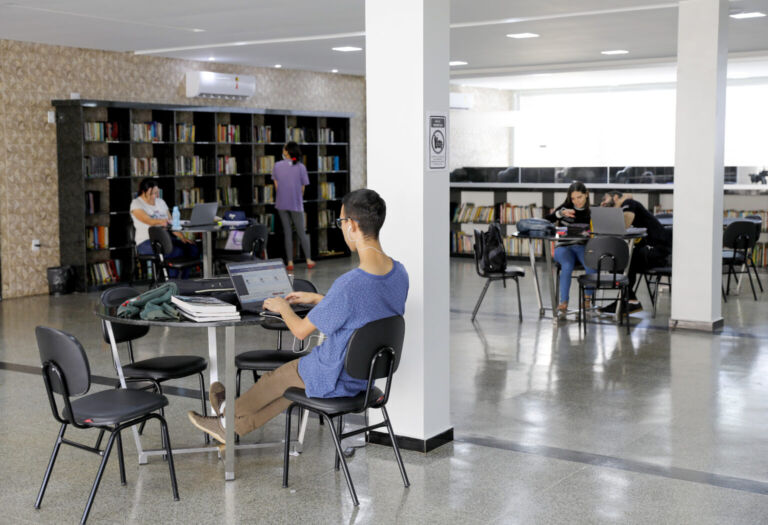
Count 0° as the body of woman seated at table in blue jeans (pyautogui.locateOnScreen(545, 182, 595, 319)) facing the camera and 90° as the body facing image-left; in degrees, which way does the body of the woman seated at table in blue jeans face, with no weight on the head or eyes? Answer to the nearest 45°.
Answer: approximately 0°

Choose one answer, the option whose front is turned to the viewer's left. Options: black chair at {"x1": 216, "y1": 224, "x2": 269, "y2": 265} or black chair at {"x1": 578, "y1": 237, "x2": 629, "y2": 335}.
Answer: black chair at {"x1": 216, "y1": 224, "x2": 269, "y2": 265}

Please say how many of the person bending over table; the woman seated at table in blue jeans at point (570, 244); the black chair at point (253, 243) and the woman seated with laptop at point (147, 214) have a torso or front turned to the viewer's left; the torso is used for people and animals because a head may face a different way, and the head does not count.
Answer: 2

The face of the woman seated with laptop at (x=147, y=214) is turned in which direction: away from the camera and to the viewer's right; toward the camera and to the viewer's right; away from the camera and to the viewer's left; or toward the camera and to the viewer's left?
toward the camera and to the viewer's right

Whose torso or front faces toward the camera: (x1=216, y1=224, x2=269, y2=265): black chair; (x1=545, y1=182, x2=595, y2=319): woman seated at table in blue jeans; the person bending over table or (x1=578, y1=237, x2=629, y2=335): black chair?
the woman seated at table in blue jeans

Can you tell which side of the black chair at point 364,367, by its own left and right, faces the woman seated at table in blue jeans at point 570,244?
right

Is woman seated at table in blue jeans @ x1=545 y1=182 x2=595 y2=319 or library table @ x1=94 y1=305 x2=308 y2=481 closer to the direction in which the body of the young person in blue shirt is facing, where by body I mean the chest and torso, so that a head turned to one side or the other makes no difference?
the library table

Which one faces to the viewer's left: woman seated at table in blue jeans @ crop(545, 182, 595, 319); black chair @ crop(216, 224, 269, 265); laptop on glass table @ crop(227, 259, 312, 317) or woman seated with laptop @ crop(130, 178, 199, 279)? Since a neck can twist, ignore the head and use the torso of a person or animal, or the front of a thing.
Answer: the black chair

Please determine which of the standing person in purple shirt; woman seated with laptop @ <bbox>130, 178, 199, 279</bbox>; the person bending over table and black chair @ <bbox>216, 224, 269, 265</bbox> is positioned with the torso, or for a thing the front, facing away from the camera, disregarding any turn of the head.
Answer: the standing person in purple shirt

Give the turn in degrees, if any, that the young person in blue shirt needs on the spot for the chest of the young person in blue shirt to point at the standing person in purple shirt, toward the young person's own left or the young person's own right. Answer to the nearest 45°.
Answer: approximately 45° to the young person's own right

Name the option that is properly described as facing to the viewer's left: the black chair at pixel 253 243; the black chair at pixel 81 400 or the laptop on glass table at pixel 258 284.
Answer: the black chair at pixel 253 243

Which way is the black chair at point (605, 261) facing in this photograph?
away from the camera

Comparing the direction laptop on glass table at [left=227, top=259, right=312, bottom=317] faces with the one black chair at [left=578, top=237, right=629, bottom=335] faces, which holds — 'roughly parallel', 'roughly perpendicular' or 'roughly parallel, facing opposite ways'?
roughly perpendicular

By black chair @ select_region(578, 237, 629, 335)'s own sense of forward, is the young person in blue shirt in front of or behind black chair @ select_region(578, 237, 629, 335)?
behind
